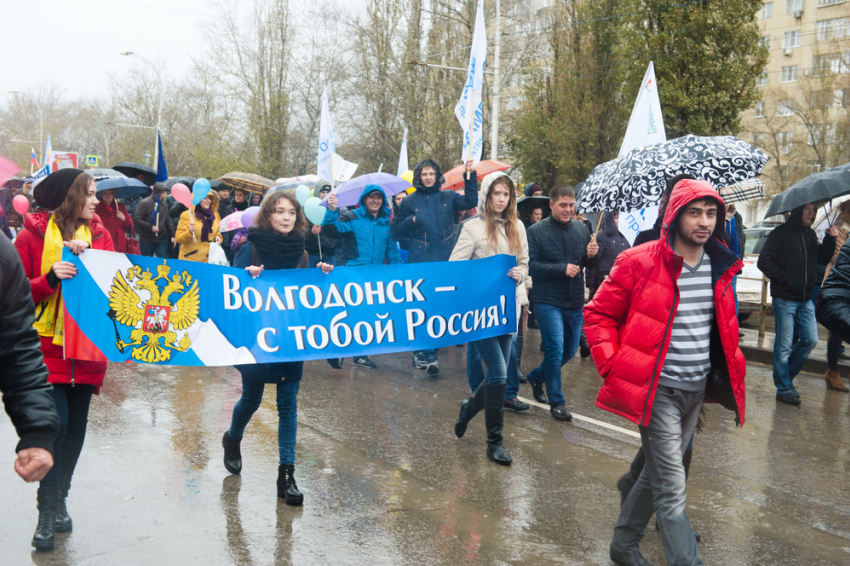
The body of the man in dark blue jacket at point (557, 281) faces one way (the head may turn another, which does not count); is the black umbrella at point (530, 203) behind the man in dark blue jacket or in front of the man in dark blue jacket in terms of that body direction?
behind

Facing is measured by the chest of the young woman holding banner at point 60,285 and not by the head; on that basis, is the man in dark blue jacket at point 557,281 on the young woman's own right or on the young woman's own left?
on the young woman's own left

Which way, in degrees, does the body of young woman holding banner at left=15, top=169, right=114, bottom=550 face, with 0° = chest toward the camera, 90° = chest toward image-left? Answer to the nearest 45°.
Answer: approximately 315°

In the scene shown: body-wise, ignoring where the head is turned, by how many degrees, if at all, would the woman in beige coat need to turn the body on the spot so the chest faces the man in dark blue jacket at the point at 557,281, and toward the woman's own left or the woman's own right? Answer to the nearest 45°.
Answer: approximately 90° to the woman's own left

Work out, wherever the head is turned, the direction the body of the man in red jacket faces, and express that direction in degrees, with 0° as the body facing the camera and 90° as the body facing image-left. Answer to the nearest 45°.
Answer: approximately 315°

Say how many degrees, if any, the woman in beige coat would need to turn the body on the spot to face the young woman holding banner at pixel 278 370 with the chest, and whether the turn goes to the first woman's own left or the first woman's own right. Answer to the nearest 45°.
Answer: approximately 90° to the first woman's own right

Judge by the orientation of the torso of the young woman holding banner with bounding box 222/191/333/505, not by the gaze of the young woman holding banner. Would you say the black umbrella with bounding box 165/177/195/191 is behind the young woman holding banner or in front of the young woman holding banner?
behind

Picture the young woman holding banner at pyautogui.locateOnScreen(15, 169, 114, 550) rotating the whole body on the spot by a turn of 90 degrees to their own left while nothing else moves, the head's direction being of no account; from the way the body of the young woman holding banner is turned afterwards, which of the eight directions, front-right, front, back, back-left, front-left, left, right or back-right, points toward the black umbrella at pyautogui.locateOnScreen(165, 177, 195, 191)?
front-left

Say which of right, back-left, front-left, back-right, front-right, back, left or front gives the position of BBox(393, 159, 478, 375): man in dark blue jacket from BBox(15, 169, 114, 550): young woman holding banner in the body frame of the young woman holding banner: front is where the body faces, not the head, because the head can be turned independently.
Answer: left

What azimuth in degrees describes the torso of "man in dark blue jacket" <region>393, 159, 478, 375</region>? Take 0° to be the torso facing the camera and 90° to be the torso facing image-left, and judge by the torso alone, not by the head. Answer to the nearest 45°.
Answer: approximately 0°

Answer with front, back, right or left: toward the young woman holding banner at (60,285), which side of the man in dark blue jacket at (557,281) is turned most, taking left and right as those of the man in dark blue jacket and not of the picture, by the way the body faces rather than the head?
right

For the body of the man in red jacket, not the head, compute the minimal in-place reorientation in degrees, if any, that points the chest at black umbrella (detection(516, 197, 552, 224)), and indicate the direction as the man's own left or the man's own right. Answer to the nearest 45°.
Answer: approximately 135° to the man's own left
